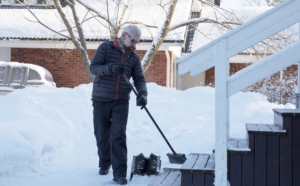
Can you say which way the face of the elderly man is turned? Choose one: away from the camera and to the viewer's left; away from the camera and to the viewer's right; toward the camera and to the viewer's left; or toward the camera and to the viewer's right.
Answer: toward the camera and to the viewer's right

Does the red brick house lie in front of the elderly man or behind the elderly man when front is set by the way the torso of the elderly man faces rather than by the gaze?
behind

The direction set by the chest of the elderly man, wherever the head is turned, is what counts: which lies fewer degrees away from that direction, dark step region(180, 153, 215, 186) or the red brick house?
the dark step

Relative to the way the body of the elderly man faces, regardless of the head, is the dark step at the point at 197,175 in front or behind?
in front

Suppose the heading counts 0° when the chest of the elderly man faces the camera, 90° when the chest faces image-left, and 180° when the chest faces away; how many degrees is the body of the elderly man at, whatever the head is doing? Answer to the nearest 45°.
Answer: approximately 315°
